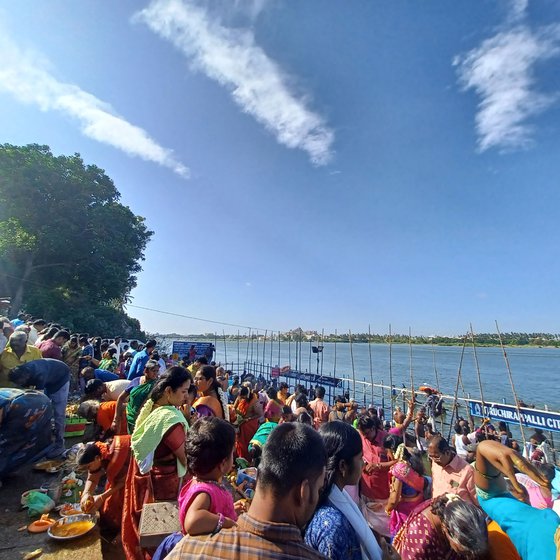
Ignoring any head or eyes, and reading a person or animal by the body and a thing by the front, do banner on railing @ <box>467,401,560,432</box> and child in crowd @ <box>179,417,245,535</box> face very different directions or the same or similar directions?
very different directions

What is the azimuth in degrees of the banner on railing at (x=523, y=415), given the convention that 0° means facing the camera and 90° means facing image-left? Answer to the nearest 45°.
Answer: approximately 45°

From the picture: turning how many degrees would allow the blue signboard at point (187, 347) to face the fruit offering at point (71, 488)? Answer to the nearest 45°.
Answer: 0° — it already faces it

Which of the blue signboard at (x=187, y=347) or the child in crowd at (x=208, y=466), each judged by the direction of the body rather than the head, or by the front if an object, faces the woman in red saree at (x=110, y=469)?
the blue signboard

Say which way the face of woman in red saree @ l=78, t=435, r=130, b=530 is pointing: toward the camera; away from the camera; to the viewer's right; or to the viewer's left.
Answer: to the viewer's left
